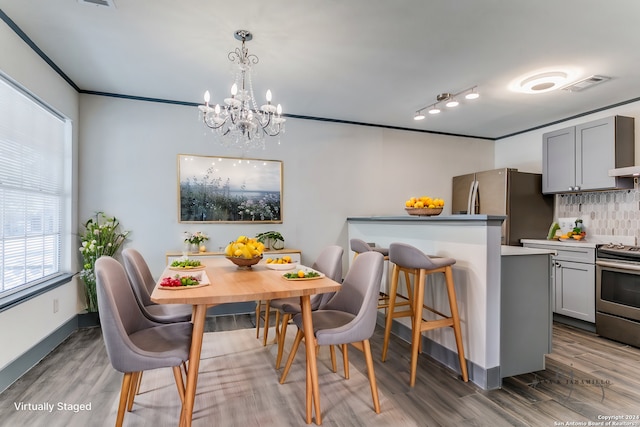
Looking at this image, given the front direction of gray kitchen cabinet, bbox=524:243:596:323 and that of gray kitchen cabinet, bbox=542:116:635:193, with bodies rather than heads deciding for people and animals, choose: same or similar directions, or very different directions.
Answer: same or similar directions

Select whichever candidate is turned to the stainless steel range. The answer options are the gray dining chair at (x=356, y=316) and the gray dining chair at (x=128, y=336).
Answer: the gray dining chair at (x=128, y=336)

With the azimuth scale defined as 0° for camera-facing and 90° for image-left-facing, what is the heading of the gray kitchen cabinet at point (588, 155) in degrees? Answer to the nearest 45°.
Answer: approximately 45°

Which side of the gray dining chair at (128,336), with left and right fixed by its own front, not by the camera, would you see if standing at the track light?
front

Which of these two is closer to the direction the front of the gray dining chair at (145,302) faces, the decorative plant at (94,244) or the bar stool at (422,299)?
the bar stool

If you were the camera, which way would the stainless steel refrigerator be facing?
facing the viewer and to the left of the viewer

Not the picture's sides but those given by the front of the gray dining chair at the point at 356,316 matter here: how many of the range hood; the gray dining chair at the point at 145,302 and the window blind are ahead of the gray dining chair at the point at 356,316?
2

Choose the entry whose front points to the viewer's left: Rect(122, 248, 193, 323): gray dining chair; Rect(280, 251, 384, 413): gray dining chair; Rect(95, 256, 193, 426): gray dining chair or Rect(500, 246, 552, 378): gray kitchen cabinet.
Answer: Rect(280, 251, 384, 413): gray dining chair

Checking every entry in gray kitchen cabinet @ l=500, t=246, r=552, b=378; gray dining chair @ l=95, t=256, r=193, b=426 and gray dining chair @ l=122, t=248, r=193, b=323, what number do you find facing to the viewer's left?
0

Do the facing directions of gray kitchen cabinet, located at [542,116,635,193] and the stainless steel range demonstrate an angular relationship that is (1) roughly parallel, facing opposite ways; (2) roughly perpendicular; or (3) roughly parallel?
roughly parallel

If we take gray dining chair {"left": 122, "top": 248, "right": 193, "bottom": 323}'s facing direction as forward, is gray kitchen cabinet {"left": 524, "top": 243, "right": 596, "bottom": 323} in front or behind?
in front

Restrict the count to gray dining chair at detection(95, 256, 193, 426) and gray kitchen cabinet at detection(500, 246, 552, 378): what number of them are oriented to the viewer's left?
0

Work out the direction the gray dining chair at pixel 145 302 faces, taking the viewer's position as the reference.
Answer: facing to the right of the viewer

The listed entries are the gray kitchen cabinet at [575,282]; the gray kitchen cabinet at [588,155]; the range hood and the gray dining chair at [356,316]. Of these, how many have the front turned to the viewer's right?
0

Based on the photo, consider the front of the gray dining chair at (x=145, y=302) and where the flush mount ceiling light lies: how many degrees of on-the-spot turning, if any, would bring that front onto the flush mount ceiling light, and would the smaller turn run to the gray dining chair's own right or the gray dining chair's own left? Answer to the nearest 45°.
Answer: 0° — it already faces it

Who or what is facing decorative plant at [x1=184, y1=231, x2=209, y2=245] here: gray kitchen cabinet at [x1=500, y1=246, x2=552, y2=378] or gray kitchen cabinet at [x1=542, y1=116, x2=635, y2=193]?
gray kitchen cabinet at [x1=542, y1=116, x2=635, y2=193]

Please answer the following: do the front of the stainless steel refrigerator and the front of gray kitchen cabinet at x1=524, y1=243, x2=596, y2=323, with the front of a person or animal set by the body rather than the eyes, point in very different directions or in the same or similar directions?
same or similar directions

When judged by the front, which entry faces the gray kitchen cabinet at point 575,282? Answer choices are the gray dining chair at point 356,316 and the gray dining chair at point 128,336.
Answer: the gray dining chair at point 128,336

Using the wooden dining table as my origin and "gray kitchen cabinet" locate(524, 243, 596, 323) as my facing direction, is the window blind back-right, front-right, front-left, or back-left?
back-left
